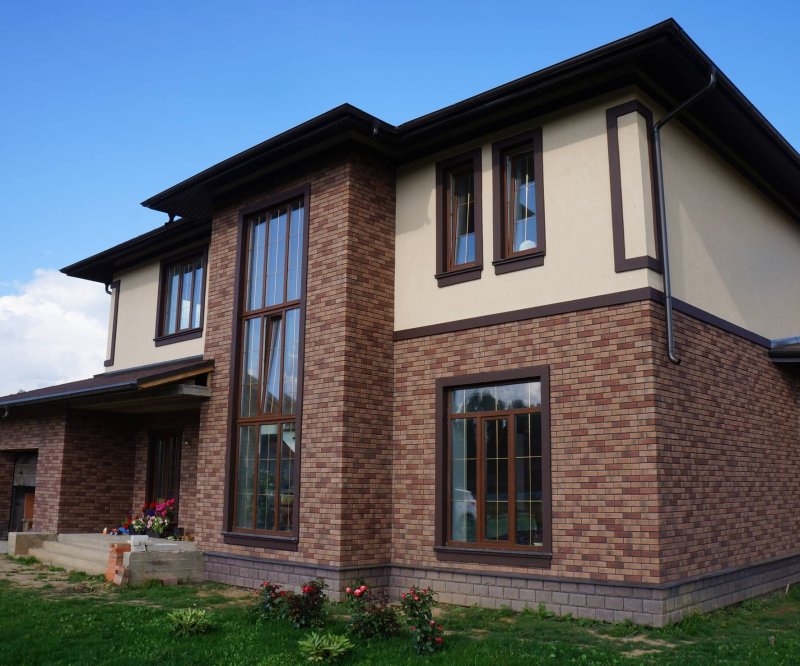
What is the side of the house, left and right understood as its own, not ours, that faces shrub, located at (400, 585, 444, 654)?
front

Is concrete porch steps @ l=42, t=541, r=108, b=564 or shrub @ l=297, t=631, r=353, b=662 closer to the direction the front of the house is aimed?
the shrub

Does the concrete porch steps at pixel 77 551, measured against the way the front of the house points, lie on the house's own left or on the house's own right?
on the house's own right

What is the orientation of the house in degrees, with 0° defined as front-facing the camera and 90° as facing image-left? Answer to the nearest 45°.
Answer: approximately 45°

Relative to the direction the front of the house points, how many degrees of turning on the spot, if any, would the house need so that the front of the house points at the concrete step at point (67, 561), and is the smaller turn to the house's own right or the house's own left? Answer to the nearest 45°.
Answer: approximately 90° to the house's own right

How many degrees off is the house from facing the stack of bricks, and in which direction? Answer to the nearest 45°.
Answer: approximately 45° to its right

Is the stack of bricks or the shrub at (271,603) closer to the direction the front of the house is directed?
the shrub

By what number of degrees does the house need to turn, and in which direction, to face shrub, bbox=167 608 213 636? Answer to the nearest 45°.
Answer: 0° — it already faces it

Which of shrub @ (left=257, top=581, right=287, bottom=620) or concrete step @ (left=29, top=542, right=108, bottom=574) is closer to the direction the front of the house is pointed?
the shrub

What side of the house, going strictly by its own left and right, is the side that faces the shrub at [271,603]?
front
